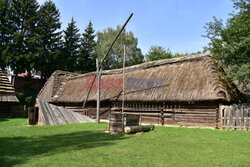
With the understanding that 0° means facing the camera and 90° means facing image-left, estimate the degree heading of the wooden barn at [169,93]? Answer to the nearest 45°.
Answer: approximately 45°

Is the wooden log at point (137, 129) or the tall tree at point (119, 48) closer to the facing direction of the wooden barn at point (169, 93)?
the wooden log

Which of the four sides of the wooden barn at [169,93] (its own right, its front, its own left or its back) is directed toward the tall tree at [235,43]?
left

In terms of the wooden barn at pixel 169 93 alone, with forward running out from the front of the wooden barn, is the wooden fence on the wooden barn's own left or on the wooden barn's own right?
on the wooden barn's own left

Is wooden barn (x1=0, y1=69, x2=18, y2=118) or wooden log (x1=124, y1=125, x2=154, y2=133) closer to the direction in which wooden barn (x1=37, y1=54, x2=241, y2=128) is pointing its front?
the wooden log

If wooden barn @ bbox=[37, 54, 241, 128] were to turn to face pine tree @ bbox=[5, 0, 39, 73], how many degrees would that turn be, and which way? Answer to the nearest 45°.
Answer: approximately 90° to its right

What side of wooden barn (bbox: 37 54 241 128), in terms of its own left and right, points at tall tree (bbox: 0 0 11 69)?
right

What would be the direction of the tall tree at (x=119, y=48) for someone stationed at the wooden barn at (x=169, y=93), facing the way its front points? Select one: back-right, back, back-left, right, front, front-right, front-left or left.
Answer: back-right
